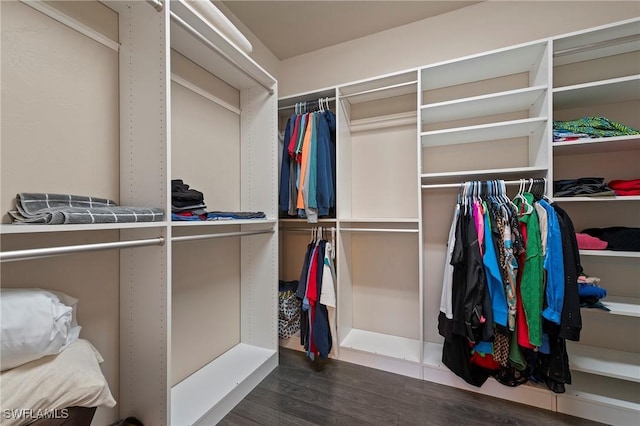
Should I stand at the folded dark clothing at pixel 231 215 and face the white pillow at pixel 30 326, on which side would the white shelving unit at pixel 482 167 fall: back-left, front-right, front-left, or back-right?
back-left

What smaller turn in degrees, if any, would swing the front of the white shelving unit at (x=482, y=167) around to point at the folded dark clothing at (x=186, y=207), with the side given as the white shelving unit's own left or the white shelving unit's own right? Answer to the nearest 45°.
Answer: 0° — it already faces it

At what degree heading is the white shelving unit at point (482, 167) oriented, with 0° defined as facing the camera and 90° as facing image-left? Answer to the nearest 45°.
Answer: approximately 45°

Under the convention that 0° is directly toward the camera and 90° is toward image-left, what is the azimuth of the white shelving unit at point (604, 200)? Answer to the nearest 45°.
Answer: approximately 45°

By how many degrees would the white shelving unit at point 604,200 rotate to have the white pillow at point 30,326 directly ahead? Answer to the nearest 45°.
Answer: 0° — it already faces it

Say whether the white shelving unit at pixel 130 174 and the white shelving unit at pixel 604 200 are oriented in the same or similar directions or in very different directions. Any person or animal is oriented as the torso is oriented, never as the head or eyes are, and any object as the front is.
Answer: very different directions
